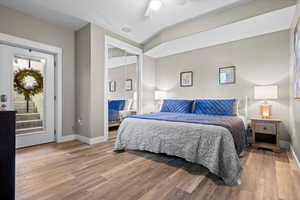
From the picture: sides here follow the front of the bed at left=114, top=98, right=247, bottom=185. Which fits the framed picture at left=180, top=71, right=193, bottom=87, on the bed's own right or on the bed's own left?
on the bed's own right

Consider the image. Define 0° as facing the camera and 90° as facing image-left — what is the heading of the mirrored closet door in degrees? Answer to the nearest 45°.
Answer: approximately 315°

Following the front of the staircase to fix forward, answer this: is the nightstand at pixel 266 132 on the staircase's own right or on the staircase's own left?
on the staircase's own left

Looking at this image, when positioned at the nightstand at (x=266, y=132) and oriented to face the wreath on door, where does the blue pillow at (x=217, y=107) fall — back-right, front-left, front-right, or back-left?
front-right

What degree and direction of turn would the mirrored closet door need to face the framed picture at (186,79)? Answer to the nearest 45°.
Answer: approximately 45° to its left

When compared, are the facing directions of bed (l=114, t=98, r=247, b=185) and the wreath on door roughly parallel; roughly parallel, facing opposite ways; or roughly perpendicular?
roughly perpendicular

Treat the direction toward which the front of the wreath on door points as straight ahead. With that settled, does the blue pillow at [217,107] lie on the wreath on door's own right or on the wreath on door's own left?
on the wreath on door's own left

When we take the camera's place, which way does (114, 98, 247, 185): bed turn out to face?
facing the viewer and to the left of the viewer

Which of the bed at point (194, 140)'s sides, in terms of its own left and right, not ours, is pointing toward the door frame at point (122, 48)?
right

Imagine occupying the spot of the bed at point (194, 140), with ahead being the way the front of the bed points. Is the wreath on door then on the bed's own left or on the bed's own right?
on the bed's own right

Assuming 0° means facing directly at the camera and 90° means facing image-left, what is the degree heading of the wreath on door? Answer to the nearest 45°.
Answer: approximately 0°

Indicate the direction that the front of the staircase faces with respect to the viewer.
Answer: facing the viewer

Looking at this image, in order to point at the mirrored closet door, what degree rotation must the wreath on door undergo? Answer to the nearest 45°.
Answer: approximately 90° to its left
